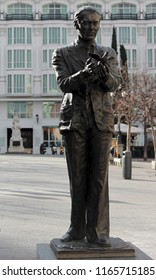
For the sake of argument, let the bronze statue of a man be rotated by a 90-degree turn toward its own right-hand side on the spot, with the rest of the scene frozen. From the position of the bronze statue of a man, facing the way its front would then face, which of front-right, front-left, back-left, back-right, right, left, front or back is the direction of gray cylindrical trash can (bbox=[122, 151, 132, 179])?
right

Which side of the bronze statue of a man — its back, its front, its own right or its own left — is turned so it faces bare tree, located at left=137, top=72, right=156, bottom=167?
back

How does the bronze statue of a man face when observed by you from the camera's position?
facing the viewer
